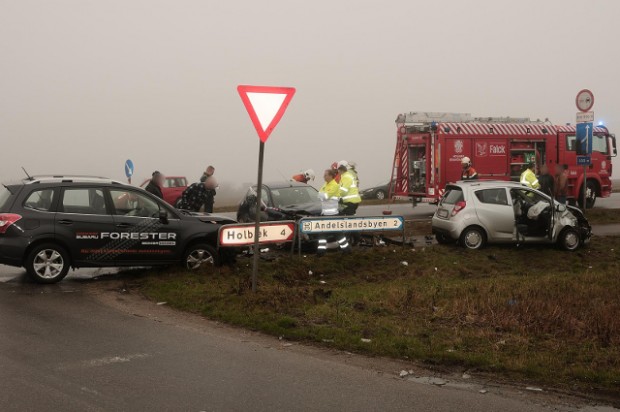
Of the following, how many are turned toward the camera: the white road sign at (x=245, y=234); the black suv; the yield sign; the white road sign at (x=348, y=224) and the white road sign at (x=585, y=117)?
4

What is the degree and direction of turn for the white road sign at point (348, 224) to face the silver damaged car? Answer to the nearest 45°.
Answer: approximately 135° to its left

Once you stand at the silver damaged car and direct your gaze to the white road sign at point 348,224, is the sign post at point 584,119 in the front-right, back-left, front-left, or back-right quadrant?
back-right

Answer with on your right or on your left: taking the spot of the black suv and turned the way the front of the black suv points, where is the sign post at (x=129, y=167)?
on your left

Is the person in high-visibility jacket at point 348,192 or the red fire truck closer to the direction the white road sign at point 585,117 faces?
the person in high-visibility jacket

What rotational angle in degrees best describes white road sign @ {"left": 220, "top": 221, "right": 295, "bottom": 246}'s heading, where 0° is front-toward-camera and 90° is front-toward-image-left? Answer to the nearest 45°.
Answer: approximately 0°

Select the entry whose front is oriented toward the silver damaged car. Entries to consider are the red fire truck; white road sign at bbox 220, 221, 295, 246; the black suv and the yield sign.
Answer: the black suv

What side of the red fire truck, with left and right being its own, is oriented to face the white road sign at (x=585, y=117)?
right

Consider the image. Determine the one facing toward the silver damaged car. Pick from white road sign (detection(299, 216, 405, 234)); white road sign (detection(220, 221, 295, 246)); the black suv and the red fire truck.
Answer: the black suv

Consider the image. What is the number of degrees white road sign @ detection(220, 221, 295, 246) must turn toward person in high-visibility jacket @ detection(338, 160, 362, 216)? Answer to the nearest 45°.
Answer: approximately 135° to its left

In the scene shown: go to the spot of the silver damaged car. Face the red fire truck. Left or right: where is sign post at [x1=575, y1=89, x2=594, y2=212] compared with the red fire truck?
right

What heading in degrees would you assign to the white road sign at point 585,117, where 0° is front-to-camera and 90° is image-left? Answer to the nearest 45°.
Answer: approximately 0°
